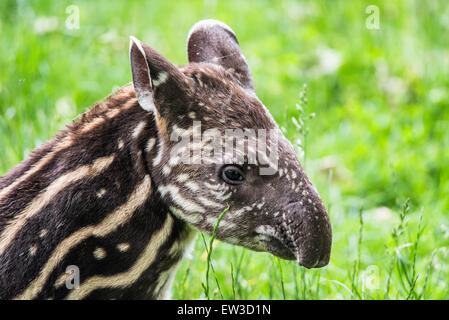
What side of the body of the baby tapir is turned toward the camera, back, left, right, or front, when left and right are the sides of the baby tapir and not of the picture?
right
